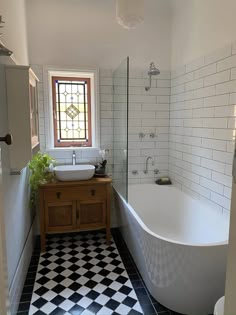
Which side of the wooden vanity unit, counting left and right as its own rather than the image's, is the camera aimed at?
front

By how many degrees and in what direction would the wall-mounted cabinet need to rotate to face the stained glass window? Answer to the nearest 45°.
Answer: approximately 45° to its left

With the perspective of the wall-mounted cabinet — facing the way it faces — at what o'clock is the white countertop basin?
The white countertop basin is roughly at 10 o'clock from the wall-mounted cabinet.

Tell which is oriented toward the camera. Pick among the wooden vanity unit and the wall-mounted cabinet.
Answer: the wooden vanity unit

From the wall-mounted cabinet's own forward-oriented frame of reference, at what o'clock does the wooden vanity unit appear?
The wooden vanity unit is roughly at 10 o'clock from the wall-mounted cabinet.

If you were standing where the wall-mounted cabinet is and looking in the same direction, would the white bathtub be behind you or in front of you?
in front

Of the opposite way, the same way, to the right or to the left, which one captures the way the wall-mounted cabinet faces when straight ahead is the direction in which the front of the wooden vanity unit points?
to the left

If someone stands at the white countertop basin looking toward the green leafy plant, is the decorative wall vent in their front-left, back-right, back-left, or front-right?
back-left

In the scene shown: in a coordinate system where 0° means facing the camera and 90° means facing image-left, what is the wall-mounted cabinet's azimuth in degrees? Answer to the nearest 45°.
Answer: approximately 270°

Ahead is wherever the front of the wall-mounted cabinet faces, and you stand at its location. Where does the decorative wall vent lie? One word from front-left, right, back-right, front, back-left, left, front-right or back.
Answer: front

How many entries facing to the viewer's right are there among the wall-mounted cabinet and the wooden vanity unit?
1

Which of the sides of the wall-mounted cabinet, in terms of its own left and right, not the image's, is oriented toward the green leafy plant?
left
